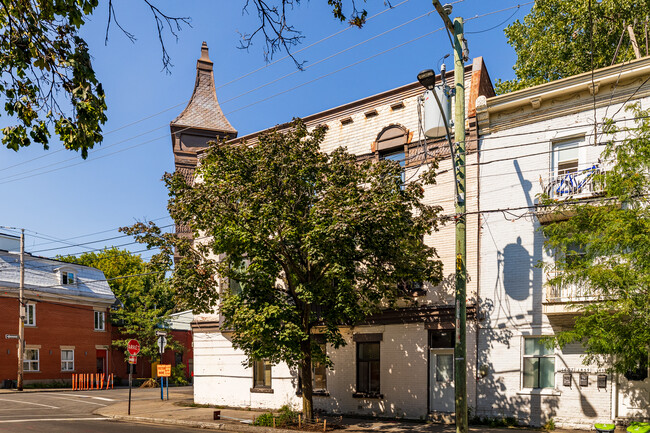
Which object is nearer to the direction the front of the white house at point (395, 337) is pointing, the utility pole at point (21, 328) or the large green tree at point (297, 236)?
the large green tree

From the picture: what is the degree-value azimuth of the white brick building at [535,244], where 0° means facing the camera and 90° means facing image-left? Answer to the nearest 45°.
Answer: approximately 0°

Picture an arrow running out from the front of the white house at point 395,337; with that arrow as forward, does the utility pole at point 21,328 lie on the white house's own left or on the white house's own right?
on the white house's own right

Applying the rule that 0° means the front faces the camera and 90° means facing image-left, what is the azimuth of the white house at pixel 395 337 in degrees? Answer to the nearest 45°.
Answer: approximately 45°
